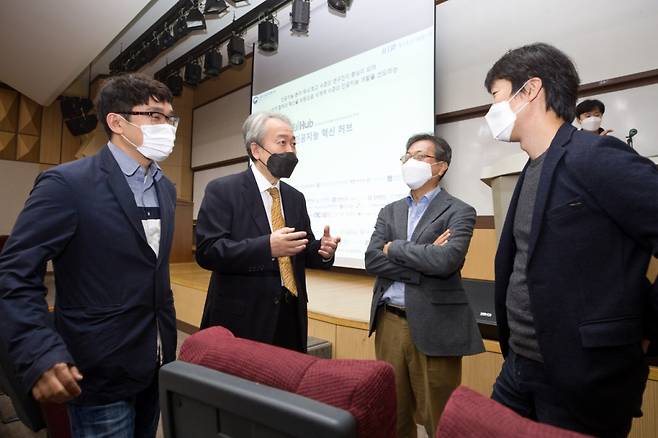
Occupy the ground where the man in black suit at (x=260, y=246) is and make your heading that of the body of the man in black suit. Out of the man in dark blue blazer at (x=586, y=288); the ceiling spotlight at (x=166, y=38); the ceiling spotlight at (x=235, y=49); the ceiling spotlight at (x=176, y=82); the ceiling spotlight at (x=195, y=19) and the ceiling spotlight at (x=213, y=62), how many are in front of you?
1

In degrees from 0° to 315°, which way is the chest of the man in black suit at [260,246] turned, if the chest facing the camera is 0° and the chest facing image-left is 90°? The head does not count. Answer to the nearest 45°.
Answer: approximately 315°

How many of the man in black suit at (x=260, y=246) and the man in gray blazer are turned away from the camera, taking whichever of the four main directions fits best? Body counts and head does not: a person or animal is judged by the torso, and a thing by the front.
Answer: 0

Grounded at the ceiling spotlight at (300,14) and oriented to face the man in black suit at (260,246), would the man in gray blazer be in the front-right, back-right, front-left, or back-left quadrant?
front-left

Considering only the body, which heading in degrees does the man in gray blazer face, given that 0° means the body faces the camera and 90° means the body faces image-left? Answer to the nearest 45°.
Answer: approximately 45°

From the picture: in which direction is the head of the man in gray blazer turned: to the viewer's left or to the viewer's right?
to the viewer's left

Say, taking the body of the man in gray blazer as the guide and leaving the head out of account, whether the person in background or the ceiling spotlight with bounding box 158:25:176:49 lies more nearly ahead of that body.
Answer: the ceiling spotlight

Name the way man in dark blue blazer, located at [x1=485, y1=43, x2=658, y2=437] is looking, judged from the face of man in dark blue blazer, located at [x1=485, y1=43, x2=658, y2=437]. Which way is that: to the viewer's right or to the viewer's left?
to the viewer's left

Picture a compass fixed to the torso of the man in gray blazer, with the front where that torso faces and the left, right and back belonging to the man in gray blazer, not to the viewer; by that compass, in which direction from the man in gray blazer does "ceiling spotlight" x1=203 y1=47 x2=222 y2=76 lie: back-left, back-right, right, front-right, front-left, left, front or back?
right

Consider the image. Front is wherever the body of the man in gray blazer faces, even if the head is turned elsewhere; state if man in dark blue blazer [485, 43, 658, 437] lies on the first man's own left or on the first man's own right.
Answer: on the first man's own left

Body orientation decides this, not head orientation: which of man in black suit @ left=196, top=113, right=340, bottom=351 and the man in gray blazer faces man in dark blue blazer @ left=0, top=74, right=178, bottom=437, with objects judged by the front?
the man in gray blazer

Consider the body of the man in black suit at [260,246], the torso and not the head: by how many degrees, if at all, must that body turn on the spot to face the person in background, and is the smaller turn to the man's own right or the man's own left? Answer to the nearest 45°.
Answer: approximately 45° to the man's own left

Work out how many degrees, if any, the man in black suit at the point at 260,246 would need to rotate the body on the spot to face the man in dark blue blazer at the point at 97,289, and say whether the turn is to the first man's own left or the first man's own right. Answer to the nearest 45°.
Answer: approximately 90° to the first man's own right

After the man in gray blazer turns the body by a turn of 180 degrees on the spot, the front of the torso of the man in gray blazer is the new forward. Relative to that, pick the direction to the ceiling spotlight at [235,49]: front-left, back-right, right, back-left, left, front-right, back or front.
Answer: left

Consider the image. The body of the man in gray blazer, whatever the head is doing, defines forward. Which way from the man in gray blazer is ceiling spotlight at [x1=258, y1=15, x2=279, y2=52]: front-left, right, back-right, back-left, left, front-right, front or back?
right

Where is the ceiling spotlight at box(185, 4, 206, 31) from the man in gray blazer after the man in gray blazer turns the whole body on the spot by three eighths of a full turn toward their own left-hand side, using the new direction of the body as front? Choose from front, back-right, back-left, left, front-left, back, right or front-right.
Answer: back-left

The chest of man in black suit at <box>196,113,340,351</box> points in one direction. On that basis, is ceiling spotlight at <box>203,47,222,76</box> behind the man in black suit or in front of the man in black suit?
behind

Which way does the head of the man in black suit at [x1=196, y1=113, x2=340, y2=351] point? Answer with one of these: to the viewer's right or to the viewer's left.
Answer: to the viewer's right
